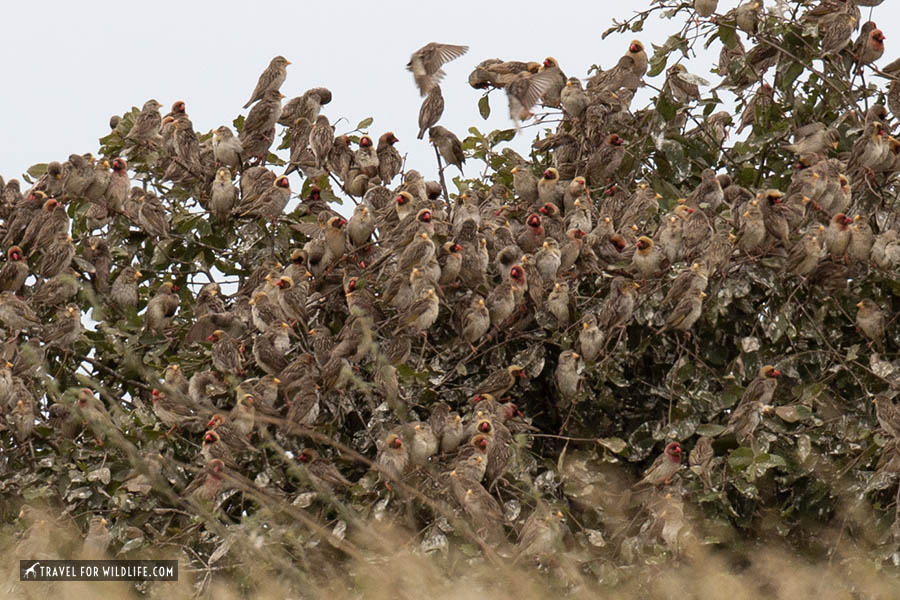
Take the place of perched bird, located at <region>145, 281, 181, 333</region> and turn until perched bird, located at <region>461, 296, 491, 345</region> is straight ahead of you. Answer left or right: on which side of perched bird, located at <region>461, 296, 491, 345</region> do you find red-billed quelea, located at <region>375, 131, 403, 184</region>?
left

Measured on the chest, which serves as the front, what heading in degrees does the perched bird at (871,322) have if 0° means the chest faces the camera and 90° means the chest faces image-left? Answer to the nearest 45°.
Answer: approximately 45°

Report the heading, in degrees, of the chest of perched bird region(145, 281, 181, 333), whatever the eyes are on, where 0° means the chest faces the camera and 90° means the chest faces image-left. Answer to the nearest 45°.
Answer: approximately 315°

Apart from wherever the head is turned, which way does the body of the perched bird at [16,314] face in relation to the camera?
to the viewer's left

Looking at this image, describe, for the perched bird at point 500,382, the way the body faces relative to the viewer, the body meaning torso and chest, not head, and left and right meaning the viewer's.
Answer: facing to the right of the viewer

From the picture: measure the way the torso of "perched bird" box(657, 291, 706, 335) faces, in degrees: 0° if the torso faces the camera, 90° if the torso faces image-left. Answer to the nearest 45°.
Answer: approximately 270°

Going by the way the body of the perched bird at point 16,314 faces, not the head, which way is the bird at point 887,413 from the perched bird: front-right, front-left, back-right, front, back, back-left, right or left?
back-left
